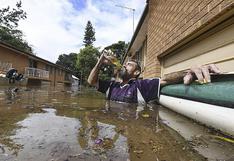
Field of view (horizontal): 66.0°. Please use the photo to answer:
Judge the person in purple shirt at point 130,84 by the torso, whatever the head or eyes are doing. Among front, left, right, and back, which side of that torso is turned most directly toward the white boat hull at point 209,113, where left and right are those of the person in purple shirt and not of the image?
left

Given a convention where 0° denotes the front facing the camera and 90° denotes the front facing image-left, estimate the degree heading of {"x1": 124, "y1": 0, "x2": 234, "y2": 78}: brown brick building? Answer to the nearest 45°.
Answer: approximately 45°

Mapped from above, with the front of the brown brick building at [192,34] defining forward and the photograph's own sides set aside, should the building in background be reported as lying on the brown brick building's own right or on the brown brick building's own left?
on the brown brick building's own right

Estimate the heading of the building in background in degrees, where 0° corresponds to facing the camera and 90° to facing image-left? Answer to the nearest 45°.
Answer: approximately 315°
